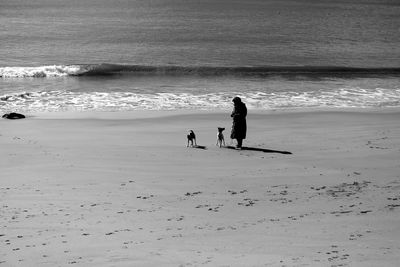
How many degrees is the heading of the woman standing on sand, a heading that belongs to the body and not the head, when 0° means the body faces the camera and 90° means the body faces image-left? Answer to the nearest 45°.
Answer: approximately 90°
